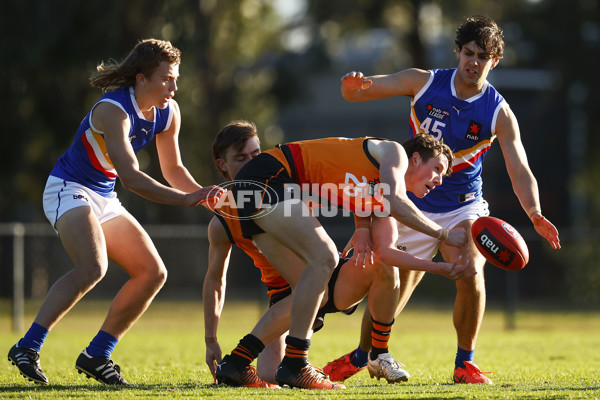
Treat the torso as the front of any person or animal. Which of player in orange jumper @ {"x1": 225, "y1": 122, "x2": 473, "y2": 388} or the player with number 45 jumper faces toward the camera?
the player with number 45 jumper

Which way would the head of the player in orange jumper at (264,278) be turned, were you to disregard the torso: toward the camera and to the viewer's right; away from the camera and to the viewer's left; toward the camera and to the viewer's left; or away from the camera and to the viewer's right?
toward the camera and to the viewer's right

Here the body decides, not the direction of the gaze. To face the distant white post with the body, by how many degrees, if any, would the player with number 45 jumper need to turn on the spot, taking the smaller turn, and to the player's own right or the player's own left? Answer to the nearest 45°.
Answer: approximately 135° to the player's own right

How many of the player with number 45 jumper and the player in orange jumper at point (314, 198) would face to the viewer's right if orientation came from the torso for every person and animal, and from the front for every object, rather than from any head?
1

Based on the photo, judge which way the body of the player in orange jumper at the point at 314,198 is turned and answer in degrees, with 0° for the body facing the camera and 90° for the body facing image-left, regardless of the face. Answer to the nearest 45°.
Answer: approximately 270°

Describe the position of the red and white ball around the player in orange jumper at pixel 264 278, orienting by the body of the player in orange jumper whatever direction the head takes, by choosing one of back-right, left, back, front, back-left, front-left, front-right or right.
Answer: front-left

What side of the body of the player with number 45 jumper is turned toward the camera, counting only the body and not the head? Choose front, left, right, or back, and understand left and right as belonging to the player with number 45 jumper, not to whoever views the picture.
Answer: front

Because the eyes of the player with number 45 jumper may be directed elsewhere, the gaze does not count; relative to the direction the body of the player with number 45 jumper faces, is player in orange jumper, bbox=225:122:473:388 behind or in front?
in front

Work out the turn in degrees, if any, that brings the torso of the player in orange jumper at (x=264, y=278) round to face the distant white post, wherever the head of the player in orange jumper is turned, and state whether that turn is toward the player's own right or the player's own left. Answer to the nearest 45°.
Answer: approximately 180°

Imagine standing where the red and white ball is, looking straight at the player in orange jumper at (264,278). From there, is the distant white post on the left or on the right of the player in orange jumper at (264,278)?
right

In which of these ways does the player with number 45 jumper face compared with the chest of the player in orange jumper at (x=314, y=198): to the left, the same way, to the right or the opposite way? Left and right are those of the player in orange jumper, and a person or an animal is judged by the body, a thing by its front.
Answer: to the right

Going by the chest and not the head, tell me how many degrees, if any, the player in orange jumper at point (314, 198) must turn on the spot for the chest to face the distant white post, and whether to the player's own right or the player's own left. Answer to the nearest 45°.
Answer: approximately 135° to the player's own left
